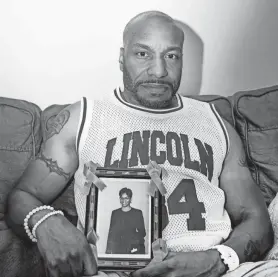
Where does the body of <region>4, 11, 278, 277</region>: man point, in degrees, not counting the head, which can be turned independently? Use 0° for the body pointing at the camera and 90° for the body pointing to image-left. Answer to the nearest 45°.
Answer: approximately 0°

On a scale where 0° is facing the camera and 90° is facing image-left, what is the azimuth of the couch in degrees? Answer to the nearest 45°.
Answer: approximately 0°
